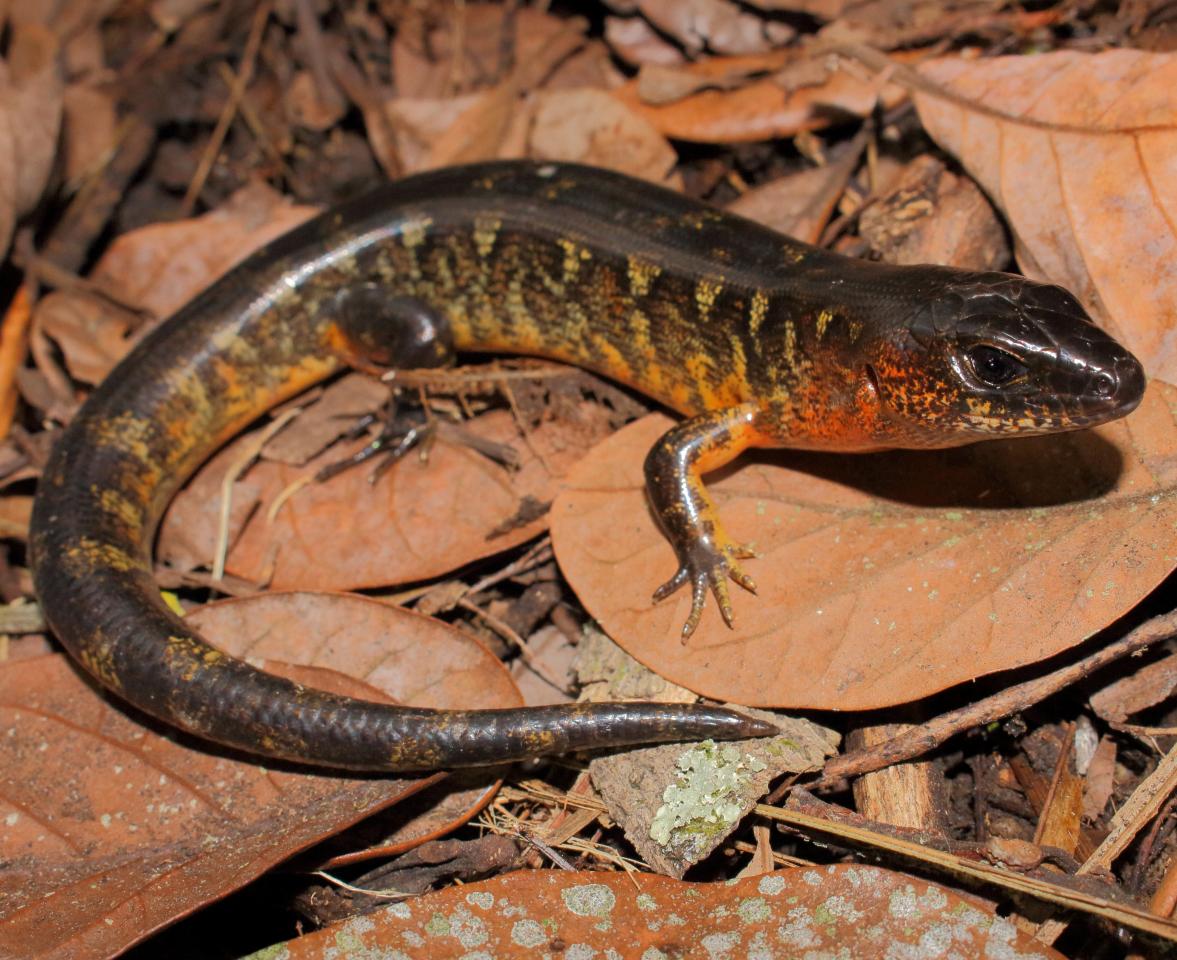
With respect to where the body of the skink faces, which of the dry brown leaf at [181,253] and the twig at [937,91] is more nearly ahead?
the twig

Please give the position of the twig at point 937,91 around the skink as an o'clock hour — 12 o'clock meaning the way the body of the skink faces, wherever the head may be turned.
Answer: The twig is roughly at 11 o'clock from the skink.

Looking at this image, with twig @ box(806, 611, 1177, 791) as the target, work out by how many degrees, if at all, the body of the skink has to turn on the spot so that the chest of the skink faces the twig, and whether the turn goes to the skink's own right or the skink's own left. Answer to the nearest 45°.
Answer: approximately 45° to the skink's own right

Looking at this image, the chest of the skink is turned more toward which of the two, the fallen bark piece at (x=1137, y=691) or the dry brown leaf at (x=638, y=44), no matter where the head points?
the fallen bark piece

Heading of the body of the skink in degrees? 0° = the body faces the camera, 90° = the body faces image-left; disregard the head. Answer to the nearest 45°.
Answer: approximately 270°

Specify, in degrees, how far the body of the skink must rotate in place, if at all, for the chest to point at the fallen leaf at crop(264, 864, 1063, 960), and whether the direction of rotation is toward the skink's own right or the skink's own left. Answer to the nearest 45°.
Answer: approximately 90° to the skink's own right
